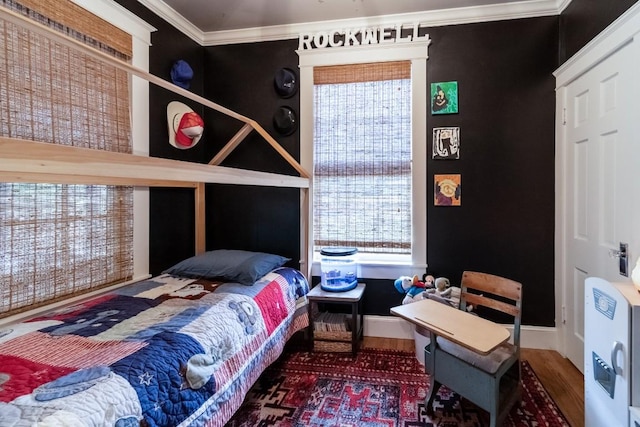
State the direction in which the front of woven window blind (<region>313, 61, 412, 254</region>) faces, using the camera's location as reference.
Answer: facing the viewer

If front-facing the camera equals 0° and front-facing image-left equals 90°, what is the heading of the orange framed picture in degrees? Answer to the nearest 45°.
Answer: approximately 0°

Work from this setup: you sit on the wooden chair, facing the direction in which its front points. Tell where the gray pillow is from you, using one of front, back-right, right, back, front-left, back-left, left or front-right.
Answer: front-right

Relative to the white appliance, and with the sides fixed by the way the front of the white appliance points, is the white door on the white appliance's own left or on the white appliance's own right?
on the white appliance's own right

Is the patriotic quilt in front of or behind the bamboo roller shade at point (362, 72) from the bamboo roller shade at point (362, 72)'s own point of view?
in front

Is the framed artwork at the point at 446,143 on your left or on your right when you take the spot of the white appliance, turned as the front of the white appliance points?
on your right

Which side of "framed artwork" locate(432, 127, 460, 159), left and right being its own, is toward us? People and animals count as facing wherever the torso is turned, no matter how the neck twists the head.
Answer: front

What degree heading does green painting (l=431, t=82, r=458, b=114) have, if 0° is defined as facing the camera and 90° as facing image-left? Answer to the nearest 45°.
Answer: approximately 0°

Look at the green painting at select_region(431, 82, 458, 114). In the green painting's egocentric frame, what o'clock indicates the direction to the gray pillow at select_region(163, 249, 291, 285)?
The gray pillow is roughly at 2 o'clock from the green painting.

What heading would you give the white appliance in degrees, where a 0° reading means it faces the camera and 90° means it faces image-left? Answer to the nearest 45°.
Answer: approximately 45°

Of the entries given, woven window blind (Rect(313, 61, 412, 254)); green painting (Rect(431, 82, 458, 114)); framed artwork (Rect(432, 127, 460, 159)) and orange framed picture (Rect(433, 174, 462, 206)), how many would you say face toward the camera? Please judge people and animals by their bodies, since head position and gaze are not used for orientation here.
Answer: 4

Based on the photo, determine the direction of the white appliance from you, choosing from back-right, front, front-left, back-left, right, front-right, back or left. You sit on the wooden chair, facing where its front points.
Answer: left

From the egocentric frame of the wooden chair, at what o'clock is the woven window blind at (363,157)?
The woven window blind is roughly at 3 o'clock from the wooden chair.

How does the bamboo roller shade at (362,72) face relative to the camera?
toward the camera

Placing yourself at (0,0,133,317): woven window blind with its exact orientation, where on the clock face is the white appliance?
The white appliance is roughly at 12 o'clock from the woven window blind.

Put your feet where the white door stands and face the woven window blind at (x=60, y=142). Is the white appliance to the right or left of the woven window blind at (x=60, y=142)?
left

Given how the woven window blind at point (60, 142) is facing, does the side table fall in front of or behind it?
in front

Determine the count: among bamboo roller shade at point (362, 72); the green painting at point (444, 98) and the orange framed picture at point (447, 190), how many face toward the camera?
3

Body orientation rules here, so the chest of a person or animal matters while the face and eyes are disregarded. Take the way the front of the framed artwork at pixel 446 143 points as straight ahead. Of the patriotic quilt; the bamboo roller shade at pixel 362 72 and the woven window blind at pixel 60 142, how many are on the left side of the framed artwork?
0

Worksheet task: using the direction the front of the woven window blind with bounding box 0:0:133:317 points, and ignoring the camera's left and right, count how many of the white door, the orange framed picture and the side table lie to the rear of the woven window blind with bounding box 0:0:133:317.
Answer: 0
